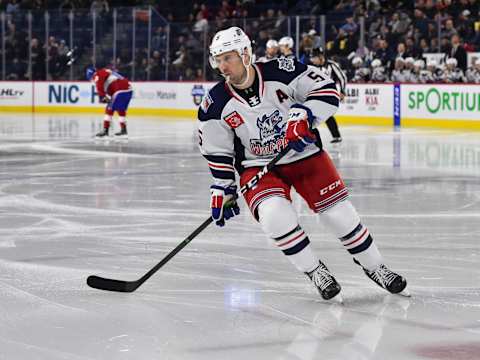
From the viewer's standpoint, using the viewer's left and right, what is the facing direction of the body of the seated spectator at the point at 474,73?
facing the viewer

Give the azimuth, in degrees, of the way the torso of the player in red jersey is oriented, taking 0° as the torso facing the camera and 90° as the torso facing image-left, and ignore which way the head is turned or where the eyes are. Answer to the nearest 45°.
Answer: approximately 90°

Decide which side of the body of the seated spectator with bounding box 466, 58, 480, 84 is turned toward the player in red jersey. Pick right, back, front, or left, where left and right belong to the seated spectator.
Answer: right

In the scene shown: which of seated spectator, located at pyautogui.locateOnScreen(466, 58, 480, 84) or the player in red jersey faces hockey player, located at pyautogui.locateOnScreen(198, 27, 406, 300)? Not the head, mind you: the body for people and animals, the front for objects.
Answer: the seated spectator

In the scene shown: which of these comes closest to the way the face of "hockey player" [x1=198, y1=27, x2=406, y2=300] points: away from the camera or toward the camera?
toward the camera
